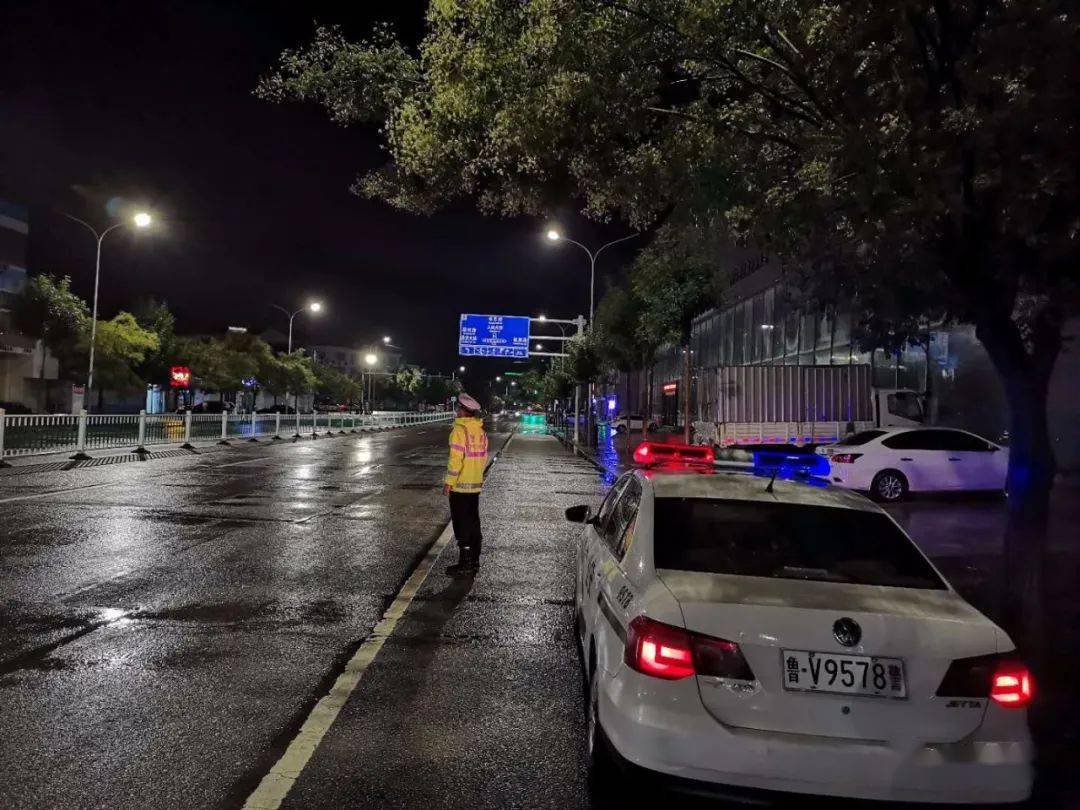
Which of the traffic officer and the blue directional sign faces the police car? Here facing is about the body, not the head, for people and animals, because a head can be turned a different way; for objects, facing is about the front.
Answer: the blue directional sign

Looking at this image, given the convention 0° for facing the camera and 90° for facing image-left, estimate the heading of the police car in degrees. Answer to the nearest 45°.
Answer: approximately 135°

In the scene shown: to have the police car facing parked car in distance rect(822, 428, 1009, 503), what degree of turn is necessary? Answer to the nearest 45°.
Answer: approximately 45° to its right

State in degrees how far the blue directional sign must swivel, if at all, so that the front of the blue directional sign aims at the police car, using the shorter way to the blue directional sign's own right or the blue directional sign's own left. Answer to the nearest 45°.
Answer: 0° — it already faces it
